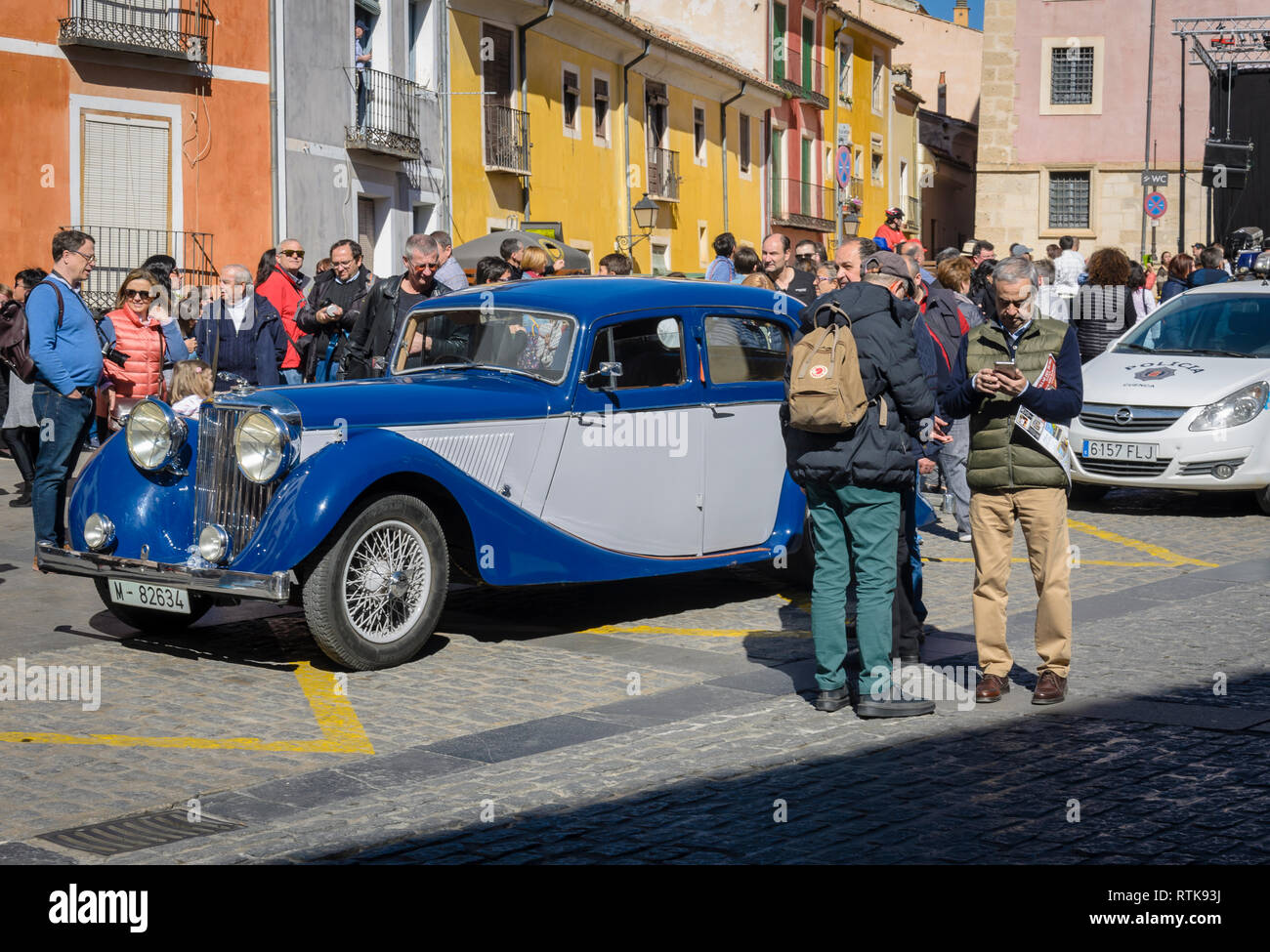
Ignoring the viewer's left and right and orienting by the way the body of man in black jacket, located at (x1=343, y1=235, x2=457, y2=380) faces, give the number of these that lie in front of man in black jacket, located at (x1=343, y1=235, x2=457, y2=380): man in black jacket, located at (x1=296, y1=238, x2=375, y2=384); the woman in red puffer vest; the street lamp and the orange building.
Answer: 0

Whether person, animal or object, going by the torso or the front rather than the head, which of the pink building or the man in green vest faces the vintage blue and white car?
the pink building

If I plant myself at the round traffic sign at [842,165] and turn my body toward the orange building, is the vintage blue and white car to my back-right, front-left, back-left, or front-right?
front-left

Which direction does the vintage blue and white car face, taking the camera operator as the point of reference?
facing the viewer and to the left of the viewer

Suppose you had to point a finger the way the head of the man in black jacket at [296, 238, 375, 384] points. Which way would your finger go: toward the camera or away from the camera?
toward the camera

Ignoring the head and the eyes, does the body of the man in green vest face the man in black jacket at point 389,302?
no

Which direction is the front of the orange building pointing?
toward the camera

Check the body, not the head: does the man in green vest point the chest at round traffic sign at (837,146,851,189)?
no

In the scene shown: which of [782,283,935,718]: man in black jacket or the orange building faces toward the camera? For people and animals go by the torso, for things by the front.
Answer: the orange building

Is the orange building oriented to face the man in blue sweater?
yes

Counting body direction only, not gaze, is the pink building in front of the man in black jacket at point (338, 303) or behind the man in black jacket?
behind

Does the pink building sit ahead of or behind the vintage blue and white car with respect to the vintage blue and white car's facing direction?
behind

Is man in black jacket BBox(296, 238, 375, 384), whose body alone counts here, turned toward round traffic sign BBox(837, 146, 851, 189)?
no

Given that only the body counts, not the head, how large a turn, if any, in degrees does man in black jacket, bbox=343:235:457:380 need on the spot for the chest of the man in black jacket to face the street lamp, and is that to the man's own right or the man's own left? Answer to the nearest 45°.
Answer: approximately 135° to the man's own left

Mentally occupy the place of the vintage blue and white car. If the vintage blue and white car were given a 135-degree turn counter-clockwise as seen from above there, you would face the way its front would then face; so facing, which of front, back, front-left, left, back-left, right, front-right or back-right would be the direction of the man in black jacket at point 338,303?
left

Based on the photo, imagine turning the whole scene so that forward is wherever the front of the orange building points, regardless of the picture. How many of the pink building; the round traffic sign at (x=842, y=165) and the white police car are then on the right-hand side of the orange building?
0

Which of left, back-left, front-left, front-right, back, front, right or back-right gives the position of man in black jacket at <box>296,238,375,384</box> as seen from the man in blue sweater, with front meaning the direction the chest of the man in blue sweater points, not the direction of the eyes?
front-left
